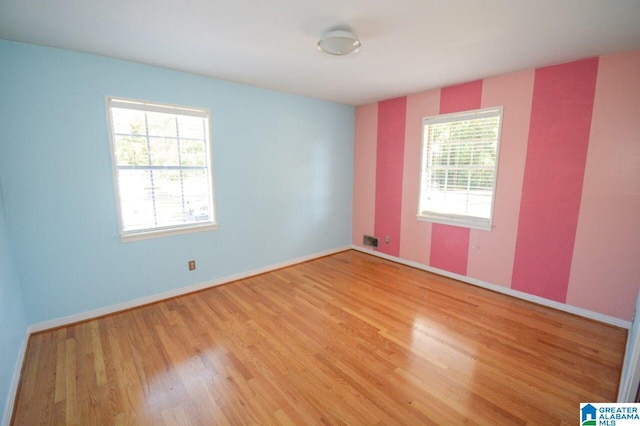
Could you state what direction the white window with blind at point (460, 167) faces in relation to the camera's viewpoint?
facing the viewer and to the left of the viewer

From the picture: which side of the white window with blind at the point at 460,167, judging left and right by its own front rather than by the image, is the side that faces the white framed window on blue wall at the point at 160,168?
front

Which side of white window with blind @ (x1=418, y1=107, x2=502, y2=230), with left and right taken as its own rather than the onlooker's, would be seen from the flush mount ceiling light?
front

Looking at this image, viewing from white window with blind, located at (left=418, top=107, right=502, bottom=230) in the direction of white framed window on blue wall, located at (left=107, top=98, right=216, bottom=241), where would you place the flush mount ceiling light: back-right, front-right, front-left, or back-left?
front-left

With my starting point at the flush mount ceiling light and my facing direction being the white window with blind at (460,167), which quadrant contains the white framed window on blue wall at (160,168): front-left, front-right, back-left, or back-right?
back-left

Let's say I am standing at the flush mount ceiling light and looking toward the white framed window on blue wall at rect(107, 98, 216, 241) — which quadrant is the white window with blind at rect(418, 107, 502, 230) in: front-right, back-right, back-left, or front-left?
back-right

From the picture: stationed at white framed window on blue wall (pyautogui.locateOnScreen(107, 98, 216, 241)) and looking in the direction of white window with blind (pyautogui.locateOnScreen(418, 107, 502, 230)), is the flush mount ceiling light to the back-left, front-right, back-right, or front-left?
front-right
